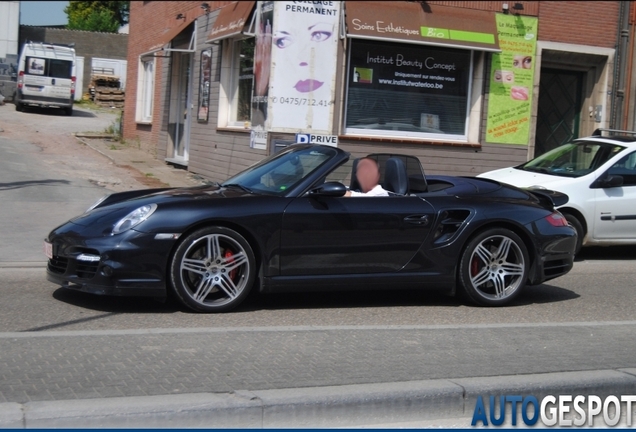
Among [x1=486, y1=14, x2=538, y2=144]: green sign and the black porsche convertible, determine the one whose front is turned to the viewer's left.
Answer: the black porsche convertible

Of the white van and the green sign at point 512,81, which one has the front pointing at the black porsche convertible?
the green sign

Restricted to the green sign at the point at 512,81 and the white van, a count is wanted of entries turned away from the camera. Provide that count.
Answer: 1

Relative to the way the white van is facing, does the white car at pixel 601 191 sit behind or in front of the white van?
behind

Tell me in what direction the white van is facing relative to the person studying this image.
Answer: facing away from the viewer

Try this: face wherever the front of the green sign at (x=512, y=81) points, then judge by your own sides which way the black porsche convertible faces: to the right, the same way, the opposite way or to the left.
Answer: to the right

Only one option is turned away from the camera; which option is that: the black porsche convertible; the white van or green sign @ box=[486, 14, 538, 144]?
the white van

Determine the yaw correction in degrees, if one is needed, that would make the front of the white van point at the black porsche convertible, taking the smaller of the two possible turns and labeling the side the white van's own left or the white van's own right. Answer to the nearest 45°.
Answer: approximately 180°

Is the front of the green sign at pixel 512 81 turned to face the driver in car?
yes

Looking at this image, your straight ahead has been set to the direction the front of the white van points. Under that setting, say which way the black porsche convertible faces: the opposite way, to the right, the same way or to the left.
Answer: to the left

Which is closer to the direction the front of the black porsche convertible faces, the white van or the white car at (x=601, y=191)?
the white van

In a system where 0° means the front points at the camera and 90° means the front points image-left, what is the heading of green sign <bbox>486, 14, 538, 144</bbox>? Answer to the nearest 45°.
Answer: approximately 0°

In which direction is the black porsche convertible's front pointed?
to the viewer's left
